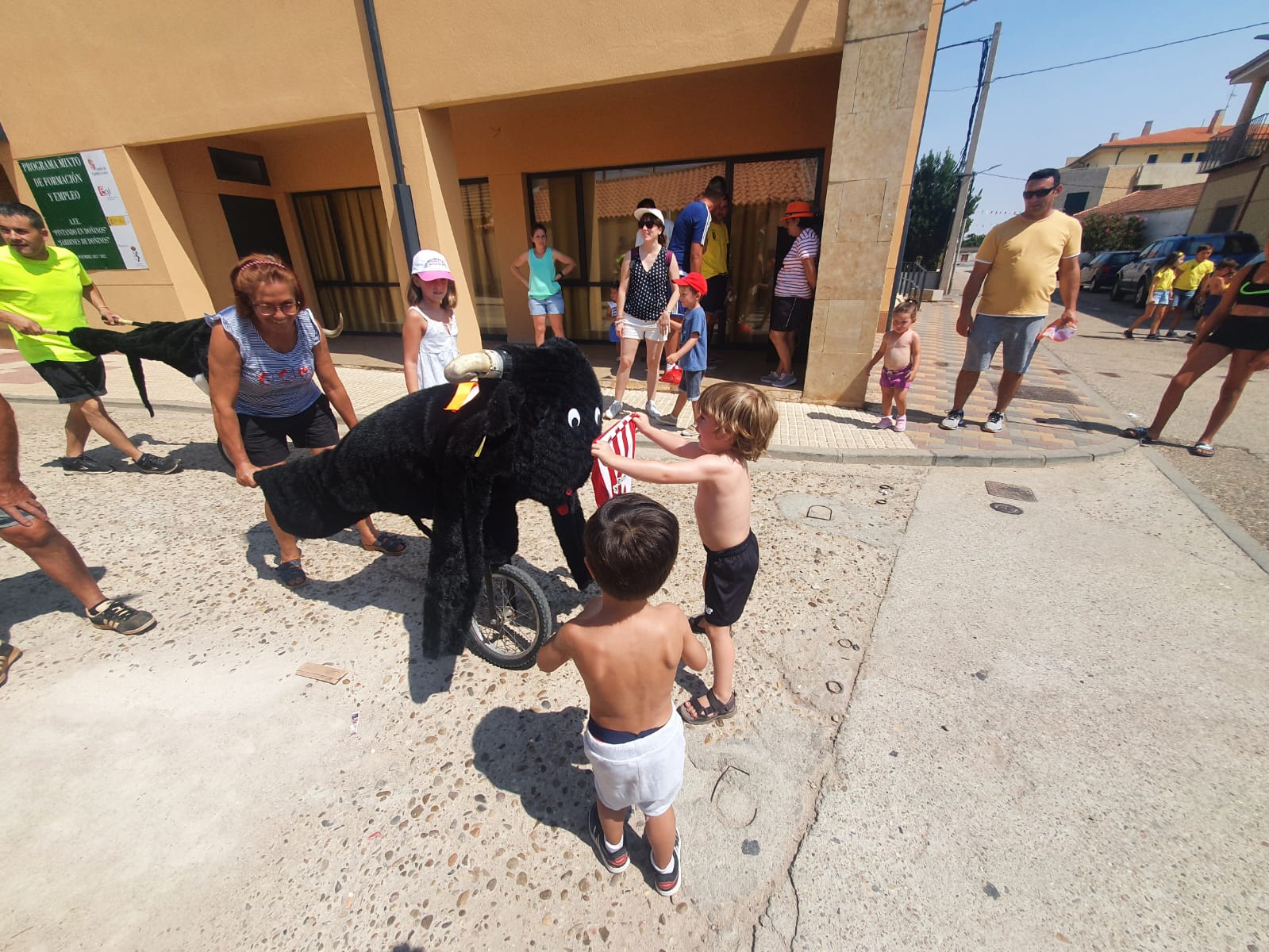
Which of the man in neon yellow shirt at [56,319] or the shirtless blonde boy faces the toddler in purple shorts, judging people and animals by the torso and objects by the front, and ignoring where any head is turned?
the man in neon yellow shirt

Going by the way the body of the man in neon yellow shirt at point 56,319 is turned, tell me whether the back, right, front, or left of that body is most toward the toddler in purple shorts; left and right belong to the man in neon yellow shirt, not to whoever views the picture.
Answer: front

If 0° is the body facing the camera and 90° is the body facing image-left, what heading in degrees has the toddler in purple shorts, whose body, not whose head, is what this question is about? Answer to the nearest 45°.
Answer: approximately 45°

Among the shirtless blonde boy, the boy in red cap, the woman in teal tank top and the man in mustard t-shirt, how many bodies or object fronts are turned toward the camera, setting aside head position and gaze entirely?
2

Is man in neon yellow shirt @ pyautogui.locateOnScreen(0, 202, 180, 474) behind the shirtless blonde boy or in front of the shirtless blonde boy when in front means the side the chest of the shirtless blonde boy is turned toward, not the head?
in front

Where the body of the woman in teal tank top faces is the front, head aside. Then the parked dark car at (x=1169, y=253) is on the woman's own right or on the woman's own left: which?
on the woman's own left

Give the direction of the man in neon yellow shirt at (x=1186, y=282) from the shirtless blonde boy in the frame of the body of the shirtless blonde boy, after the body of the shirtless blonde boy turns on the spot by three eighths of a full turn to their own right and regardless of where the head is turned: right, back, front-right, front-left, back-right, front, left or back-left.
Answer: front

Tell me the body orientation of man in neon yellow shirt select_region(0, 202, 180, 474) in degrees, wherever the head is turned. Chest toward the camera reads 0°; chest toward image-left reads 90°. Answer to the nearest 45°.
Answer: approximately 315°

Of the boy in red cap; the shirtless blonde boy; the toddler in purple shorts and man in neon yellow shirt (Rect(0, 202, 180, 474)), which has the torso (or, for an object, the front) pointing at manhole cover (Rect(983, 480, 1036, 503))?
the man in neon yellow shirt

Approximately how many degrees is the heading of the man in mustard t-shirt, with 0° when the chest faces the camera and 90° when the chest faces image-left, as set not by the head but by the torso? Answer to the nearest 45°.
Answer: approximately 0°

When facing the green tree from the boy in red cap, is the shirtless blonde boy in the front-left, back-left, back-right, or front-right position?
back-right

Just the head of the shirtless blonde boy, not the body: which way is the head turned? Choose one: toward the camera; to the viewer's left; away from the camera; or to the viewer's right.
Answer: to the viewer's left
